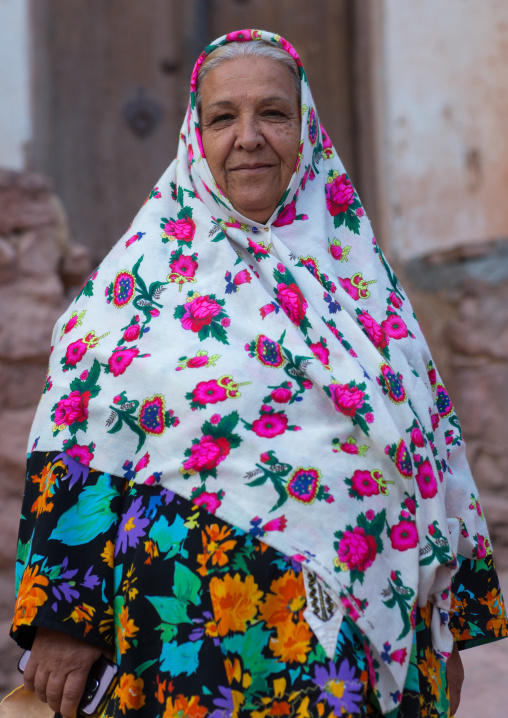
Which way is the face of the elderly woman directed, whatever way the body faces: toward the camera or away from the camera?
toward the camera

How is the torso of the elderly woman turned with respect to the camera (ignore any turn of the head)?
toward the camera

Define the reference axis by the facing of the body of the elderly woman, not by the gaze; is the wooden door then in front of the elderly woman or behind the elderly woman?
behind
